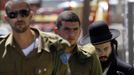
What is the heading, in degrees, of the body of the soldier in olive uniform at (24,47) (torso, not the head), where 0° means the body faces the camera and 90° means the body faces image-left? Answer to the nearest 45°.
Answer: approximately 0°
